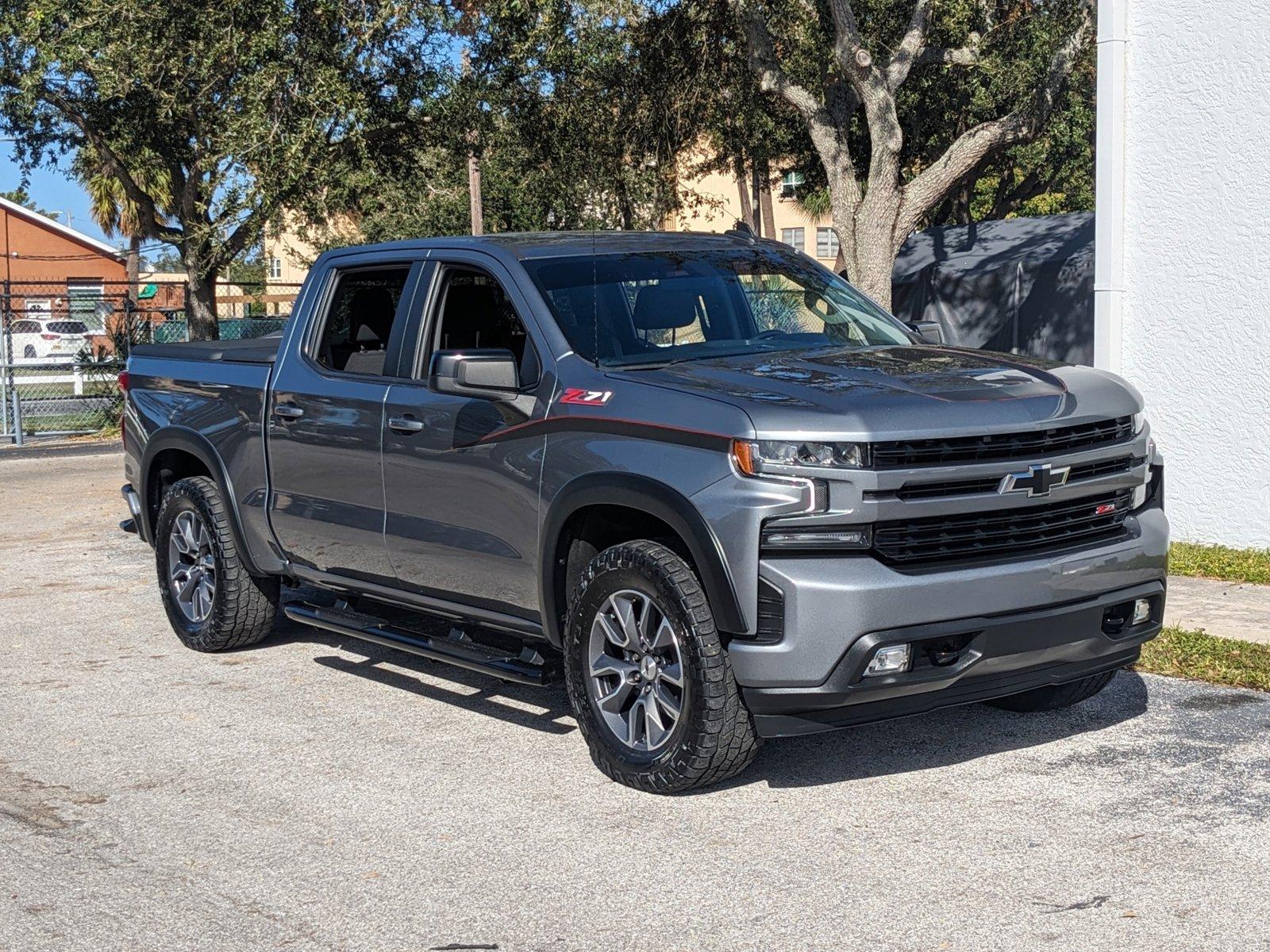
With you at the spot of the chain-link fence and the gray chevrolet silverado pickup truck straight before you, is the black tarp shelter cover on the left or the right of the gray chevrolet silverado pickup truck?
left

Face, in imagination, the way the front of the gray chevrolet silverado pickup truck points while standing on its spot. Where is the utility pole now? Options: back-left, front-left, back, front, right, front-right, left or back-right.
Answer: back-left

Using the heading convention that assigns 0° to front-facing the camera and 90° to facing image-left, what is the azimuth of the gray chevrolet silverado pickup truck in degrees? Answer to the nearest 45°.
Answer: approximately 315°

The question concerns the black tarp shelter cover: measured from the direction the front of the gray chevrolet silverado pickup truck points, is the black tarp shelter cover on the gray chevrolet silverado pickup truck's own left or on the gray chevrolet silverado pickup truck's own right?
on the gray chevrolet silverado pickup truck's own left

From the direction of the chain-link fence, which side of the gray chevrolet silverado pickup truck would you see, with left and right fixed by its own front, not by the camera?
back
